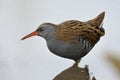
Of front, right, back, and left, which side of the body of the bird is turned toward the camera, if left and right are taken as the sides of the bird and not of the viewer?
left
